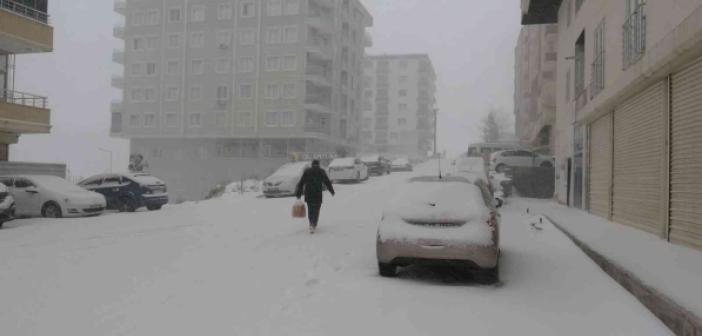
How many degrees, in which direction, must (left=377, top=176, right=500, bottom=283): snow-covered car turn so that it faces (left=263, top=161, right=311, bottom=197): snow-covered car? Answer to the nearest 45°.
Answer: approximately 45° to its left

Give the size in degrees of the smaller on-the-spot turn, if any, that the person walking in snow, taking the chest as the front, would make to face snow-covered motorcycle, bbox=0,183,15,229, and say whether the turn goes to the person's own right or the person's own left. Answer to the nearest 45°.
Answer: approximately 90° to the person's own left

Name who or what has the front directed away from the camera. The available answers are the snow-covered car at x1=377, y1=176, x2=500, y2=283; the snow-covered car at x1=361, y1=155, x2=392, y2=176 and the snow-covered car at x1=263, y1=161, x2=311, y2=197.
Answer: the snow-covered car at x1=377, y1=176, x2=500, y2=283

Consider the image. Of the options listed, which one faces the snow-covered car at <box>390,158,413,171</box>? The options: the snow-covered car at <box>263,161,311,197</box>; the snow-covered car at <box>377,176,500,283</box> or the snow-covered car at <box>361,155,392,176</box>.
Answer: the snow-covered car at <box>377,176,500,283</box>

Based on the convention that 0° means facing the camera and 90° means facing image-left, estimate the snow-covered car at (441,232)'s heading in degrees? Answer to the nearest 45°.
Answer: approximately 180°

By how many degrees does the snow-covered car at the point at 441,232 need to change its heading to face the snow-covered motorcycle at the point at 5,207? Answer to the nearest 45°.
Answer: approximately 90° to its left

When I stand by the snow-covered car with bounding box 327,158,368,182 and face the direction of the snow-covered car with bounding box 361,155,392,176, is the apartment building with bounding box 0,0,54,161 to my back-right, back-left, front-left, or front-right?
back-left

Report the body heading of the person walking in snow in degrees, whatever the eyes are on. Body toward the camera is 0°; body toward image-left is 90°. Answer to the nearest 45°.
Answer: approximately 180°

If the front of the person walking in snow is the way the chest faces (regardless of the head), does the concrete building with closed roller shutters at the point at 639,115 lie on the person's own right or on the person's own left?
on the person's own right

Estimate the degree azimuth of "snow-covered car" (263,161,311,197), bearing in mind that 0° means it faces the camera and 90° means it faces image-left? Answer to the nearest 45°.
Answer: approximately 45°

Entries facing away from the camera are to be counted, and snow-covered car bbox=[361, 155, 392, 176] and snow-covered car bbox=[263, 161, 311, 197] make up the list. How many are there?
0

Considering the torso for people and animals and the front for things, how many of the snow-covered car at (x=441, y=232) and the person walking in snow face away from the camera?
2

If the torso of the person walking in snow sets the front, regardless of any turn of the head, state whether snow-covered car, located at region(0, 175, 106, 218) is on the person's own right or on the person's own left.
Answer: on the person's own left

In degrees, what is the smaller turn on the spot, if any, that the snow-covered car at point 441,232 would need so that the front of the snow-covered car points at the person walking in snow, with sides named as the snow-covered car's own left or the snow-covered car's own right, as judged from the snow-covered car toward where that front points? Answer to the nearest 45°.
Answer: approximately 45° to the snow-covered car's own left

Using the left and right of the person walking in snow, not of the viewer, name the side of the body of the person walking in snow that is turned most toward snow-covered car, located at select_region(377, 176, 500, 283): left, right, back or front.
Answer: back
